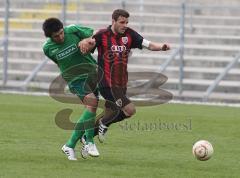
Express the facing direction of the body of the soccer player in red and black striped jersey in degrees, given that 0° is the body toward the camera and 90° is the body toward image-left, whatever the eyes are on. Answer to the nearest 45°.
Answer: approximately 315°

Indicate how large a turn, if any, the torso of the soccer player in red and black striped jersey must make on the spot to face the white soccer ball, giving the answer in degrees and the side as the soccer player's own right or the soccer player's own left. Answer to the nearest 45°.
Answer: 0° — they already face it

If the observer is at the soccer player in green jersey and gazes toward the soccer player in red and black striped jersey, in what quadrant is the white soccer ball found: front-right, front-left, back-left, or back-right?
front-right
